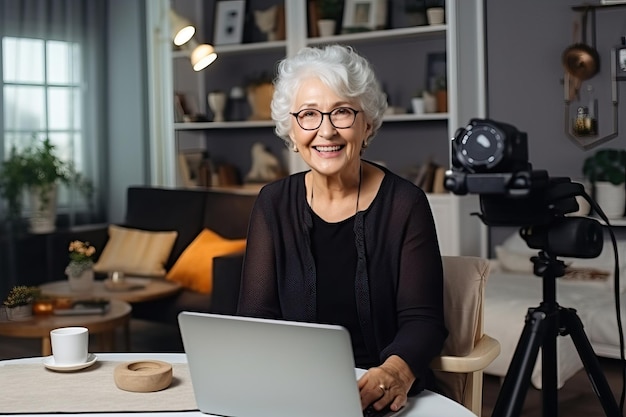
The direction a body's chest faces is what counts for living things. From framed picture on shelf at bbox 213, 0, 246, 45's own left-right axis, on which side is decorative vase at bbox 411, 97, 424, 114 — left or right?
on its left

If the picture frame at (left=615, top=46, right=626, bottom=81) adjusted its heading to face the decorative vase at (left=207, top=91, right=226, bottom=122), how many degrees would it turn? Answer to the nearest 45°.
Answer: approximately 90° to its right

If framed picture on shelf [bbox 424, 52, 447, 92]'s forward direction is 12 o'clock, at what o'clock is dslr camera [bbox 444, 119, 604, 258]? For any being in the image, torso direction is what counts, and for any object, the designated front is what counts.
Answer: The dslr camera is roughly at 12 o'clock from the framed picture on shelf.

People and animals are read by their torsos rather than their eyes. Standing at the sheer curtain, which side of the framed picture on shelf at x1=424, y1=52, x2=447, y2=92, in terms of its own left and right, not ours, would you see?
right

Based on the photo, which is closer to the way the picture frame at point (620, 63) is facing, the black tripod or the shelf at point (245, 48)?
the black tripod

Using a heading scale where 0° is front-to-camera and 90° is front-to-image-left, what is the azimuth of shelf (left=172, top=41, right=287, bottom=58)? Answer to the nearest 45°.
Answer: approximately 0°
